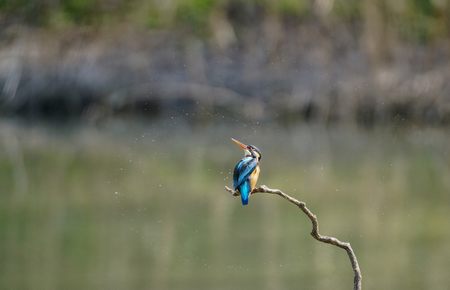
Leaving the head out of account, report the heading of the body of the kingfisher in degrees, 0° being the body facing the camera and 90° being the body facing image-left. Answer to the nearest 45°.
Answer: approximately 225°
